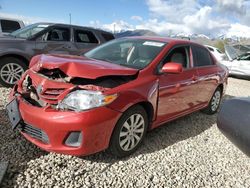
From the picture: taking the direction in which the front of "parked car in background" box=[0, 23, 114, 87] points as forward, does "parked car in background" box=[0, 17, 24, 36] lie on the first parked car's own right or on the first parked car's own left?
on the first parked car's own right

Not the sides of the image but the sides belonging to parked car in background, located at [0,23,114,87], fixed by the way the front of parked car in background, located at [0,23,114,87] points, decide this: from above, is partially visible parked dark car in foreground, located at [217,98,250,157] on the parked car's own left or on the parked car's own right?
on the parked car's own left

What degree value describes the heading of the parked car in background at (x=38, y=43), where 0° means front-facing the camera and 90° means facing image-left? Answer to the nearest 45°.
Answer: approximately 45°

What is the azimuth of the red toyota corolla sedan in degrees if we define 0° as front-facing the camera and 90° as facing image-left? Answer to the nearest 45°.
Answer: approximately 45°

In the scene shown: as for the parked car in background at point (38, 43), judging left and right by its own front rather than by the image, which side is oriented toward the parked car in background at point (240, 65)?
back

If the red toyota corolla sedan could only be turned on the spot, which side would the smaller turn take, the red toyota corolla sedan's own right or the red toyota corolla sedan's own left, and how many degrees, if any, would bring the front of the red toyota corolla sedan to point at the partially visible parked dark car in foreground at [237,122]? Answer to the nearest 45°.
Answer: approximately 90° to the red toyota corolla sedan's own left

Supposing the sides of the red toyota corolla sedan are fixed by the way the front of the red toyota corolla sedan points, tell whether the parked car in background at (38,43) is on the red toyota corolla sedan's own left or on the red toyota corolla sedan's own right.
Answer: on the red toyota corolla sedan's own right
